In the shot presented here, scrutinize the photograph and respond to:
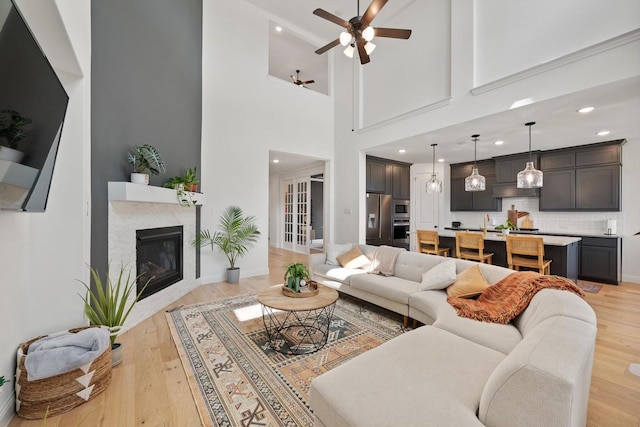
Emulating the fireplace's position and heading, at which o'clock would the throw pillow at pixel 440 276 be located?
The throw pillow is roughly at 12 o'clock from the fireplace.

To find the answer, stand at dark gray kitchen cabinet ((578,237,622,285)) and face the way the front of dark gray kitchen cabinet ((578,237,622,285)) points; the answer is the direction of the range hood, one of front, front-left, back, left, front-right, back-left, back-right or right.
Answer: right

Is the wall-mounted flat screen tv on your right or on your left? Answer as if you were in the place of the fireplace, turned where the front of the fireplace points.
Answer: on your right

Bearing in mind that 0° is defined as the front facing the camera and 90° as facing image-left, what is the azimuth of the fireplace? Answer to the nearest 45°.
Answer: approximately 315°

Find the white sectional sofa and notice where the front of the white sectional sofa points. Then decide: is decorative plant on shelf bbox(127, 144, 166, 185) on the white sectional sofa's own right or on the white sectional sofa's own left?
on the white sectional sofa's own right

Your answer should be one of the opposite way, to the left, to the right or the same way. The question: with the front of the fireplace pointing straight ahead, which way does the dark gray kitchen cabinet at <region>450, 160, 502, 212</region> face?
to the right

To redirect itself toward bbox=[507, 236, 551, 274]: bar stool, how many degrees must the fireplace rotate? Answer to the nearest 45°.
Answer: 0° — it already faces it

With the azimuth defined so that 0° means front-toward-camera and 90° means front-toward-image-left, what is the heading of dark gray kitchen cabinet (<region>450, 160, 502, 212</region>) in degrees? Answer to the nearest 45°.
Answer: approximately 0°

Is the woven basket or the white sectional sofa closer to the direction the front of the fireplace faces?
the white sectional sofa
